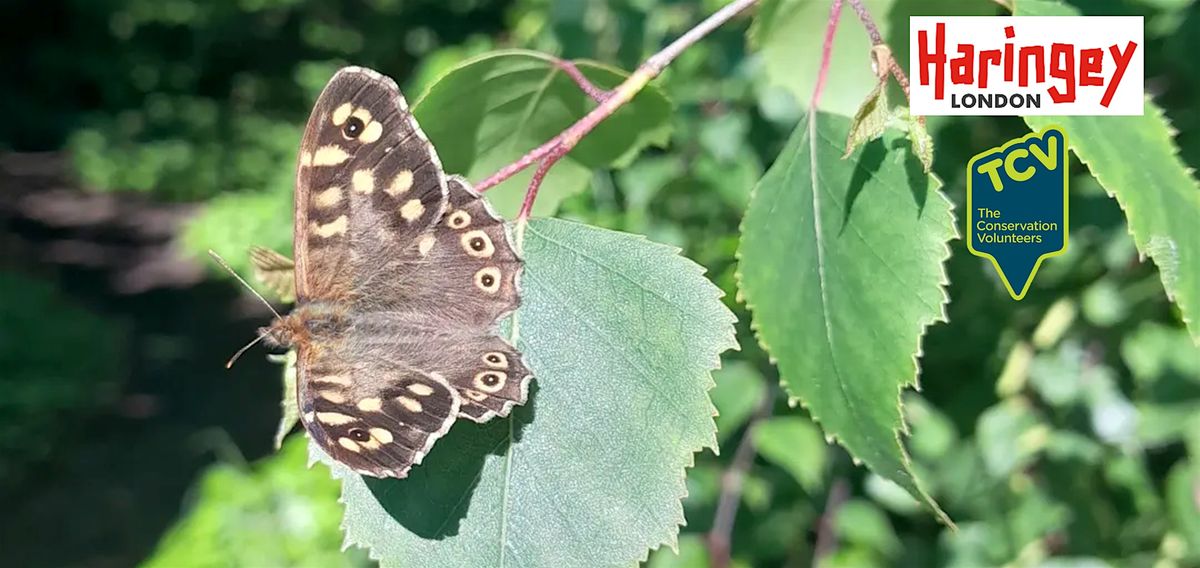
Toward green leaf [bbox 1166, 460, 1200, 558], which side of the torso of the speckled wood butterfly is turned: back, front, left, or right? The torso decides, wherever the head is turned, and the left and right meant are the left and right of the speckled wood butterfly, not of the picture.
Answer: back

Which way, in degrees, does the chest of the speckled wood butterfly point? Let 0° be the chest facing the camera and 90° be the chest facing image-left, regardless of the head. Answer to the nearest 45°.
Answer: approximately 90°

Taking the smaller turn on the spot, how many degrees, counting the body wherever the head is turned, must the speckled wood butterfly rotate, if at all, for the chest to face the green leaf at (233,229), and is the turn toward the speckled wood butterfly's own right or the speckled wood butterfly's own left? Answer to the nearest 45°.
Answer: approximately 90° to the speckled wood butterfly's own right
